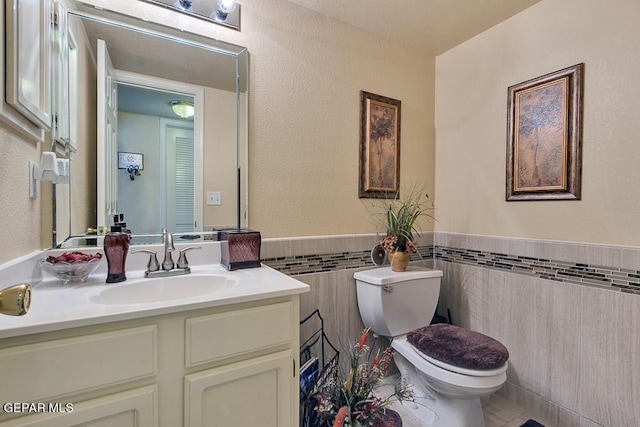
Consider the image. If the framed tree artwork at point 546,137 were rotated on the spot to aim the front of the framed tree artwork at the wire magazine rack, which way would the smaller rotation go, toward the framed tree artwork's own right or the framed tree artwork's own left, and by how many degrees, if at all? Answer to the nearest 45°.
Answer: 0° — it already faces it

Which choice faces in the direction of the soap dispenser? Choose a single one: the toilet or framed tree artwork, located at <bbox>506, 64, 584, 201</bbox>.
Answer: the framed tree artwork

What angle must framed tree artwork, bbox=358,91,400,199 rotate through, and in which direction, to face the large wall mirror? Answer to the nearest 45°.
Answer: approximately 90° to its right

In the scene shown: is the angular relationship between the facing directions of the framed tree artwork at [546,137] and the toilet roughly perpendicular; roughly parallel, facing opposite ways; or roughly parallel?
roughly perpendicular

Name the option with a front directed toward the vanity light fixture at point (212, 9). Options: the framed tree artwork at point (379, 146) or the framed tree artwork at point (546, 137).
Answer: the framed tree artwork at point (546, 137)
